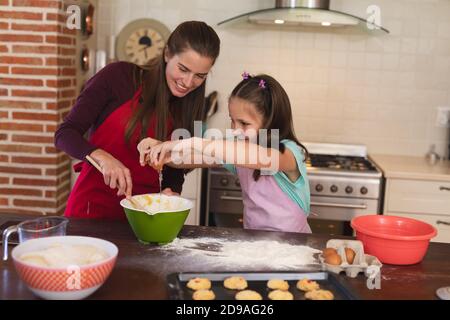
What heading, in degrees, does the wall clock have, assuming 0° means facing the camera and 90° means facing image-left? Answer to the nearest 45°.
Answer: approximately 0°

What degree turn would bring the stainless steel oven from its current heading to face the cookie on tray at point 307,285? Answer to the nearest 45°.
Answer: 0° — it already faces it
